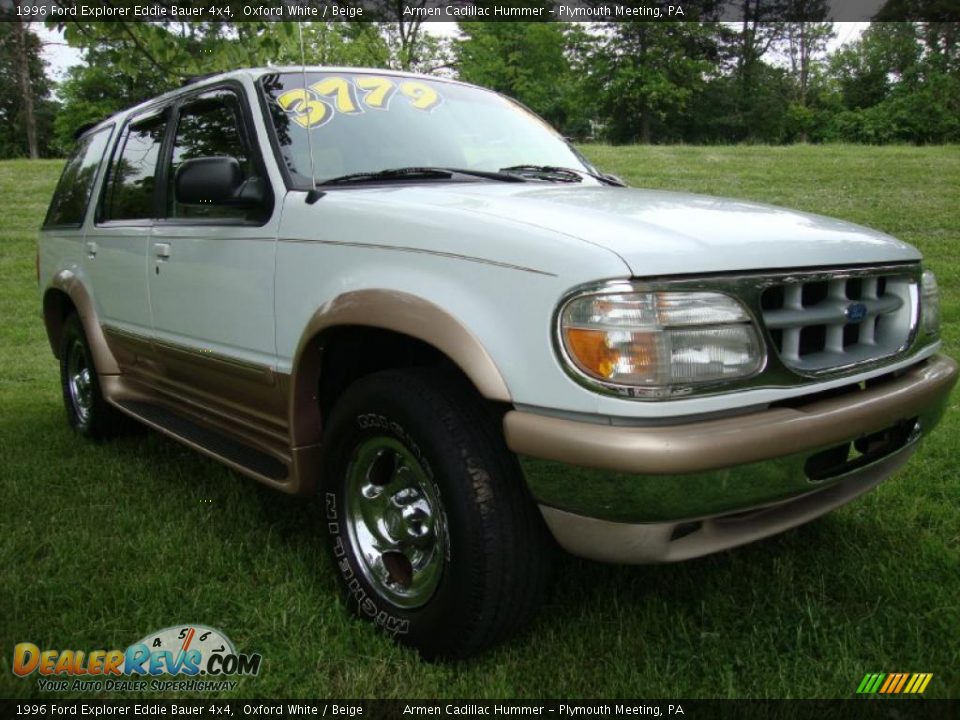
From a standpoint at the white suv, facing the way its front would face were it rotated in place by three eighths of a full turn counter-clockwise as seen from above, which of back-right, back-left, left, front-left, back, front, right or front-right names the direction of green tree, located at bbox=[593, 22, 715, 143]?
front

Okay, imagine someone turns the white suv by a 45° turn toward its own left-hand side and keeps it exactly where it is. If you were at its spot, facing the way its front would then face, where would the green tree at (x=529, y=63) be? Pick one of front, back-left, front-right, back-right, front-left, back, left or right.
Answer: left

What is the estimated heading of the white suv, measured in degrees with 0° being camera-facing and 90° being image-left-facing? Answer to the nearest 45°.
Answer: approximately 315°
